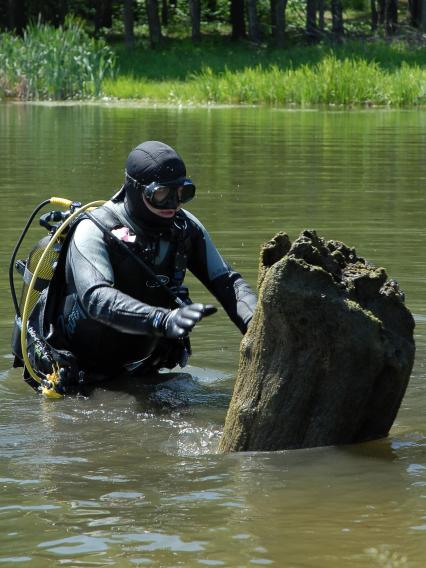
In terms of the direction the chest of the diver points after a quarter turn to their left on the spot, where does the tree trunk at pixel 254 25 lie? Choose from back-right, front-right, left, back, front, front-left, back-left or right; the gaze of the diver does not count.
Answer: front-left

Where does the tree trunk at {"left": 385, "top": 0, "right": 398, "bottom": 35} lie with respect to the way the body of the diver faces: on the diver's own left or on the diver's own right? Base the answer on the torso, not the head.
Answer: on the diver's own left

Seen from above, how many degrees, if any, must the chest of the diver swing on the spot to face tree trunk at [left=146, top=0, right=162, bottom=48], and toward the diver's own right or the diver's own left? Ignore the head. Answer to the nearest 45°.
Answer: approximately 135° to the diver's own left

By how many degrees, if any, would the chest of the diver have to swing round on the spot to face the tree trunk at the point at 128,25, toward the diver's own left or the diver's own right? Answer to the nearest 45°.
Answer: approximately 135° to the diver's own left

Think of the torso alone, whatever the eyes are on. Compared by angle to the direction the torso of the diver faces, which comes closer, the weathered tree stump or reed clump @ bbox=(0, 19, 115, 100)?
the weathered tree stump

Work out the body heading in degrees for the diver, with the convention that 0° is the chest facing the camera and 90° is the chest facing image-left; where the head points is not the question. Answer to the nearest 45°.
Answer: approximately 315°

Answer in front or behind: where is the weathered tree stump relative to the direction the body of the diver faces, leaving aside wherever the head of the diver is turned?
in front

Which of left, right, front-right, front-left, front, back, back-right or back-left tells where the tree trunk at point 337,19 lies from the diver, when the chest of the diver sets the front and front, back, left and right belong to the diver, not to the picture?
back-left

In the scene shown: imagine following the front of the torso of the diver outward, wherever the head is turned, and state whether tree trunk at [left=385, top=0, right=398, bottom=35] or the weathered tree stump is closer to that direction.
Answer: the weathered tree stump

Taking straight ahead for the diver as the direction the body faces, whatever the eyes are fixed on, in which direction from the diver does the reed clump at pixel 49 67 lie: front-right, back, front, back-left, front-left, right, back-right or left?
back-left

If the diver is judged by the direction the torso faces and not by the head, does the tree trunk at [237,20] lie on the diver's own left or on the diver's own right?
on the diver's own left

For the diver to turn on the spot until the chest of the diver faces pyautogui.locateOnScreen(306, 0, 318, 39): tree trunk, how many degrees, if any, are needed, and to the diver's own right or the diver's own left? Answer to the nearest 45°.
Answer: approximately 135° to the diver's own left
